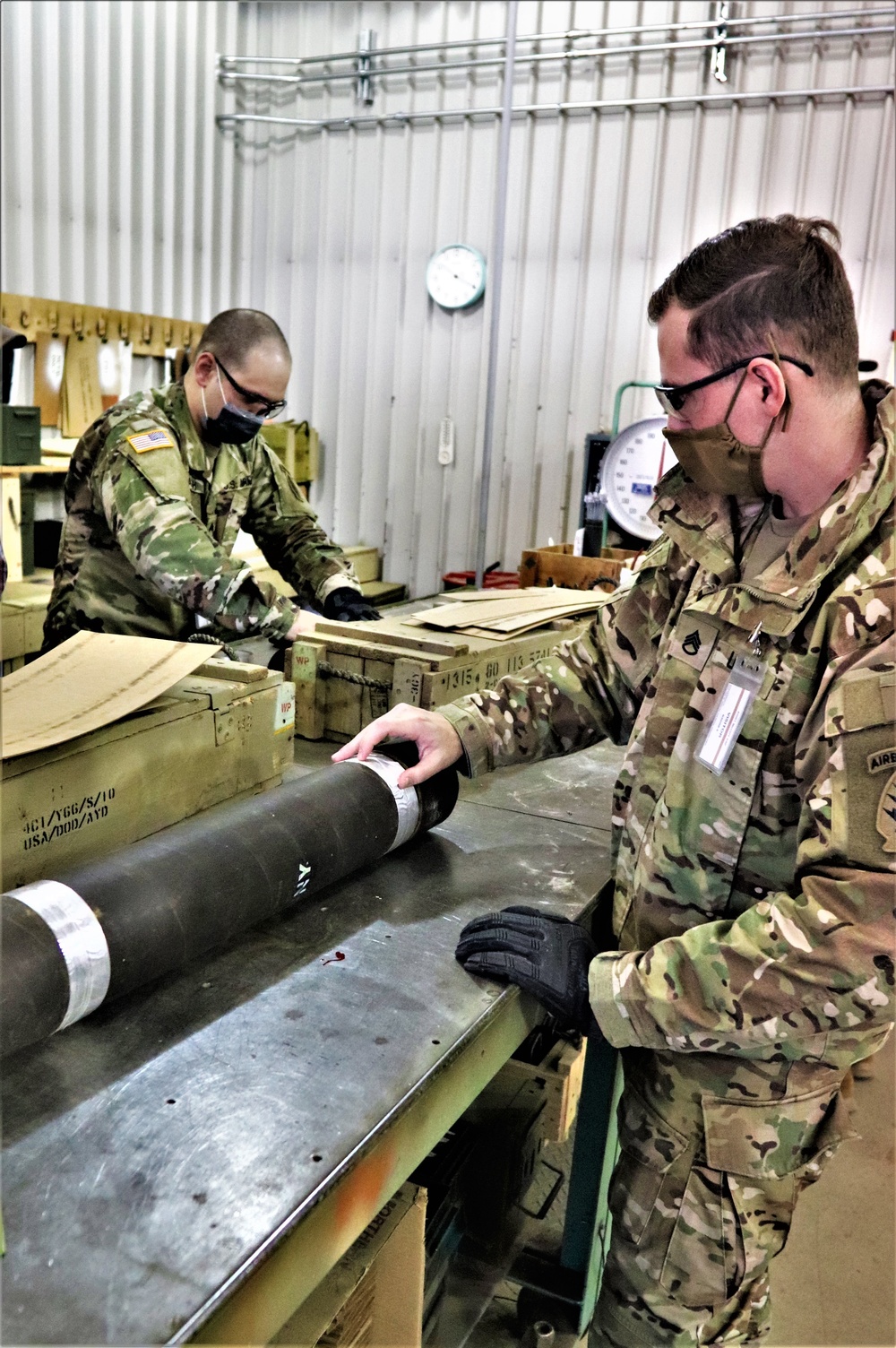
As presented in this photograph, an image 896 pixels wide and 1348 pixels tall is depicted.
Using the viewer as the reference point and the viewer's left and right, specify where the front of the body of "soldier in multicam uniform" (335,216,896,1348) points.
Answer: facing the viewer and to the left of the viewer

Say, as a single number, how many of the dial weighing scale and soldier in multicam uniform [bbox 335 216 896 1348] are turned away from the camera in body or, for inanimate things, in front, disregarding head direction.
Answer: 0

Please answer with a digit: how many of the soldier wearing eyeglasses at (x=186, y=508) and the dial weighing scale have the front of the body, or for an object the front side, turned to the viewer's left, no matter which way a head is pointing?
0

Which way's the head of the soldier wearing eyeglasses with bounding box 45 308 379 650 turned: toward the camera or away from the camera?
toward the camera

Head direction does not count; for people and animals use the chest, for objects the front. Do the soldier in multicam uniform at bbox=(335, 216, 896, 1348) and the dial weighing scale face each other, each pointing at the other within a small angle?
no

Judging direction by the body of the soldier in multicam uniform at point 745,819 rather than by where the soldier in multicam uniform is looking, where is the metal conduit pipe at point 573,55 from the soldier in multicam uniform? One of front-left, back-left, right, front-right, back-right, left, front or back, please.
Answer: back-right

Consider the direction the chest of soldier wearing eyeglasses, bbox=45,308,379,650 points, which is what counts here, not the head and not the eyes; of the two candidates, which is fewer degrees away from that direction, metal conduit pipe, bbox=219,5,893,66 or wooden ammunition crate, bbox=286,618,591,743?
the wooden ammunition crate

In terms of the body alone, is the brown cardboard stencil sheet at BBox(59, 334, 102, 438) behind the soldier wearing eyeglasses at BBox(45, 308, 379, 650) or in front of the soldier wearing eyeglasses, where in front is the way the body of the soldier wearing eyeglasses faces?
behind

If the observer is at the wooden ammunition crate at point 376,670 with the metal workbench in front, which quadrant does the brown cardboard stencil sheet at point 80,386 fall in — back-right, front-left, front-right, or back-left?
back-right

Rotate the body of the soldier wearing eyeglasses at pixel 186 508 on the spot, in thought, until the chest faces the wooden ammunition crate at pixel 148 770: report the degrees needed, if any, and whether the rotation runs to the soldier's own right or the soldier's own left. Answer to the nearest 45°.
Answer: approximately 45° to the soldier's own right

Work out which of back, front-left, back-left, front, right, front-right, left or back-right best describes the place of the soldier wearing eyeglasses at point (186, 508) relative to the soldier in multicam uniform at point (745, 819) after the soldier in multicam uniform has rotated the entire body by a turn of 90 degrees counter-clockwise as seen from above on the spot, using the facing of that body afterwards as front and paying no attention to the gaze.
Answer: back

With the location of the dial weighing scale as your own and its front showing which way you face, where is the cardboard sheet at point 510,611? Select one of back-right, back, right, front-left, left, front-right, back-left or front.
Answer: front

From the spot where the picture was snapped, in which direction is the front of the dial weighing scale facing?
facing the viewer

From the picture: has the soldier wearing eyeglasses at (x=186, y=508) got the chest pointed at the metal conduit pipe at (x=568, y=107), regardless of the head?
no

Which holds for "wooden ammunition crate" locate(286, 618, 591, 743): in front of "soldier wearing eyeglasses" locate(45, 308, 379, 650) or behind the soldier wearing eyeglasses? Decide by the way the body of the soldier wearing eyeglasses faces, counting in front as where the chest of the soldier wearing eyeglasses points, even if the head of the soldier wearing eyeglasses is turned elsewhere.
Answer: in front

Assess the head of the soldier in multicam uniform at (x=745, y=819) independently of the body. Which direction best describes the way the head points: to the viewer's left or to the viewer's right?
to the viewer's left

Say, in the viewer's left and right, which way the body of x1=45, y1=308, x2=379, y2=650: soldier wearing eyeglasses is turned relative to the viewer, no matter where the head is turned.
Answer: facing the viewer and to the right of the viewer
